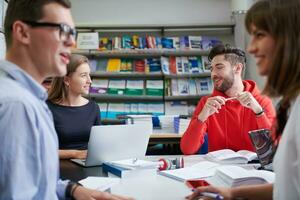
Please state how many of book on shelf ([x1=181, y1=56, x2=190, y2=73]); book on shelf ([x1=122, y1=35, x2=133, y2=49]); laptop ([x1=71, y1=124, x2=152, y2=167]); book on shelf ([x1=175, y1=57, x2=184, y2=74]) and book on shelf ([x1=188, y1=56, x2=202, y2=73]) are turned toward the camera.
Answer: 4

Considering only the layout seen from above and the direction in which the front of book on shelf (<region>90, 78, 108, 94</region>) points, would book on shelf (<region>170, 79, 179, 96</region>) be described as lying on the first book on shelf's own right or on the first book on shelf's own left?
on the first book on shelf's own left

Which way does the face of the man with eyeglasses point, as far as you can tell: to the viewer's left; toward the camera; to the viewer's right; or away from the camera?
to the viewer's right

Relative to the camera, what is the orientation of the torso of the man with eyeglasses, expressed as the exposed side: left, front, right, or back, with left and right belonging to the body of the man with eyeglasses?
right

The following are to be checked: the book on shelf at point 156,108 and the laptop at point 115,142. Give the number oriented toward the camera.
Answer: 1

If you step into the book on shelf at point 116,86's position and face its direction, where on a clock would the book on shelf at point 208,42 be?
the book on shelf at point 208,42 is roughly at 9 o'clock from the book on shelf at point 116,86.

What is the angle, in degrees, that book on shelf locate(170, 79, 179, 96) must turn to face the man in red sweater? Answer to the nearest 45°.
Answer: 0° — it already faces them

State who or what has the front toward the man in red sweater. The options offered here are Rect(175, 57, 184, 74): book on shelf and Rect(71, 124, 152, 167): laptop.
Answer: the book on shelf

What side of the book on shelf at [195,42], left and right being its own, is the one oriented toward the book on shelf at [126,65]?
right
